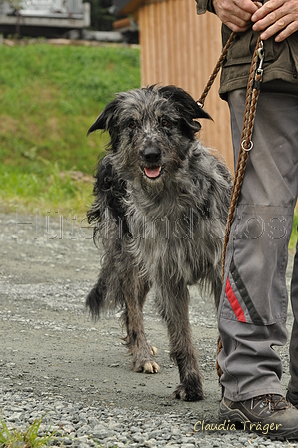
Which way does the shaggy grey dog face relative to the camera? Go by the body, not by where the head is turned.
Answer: toward the camera
